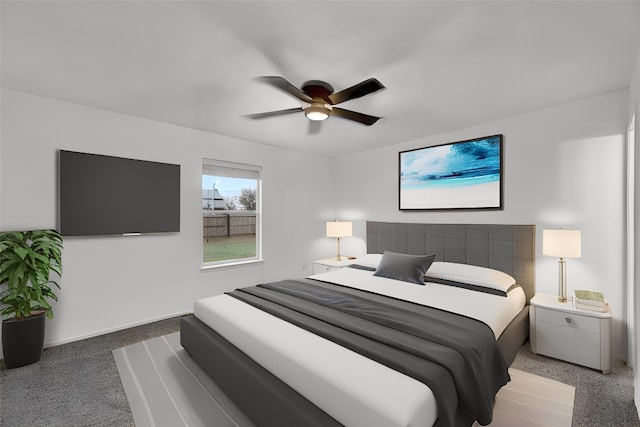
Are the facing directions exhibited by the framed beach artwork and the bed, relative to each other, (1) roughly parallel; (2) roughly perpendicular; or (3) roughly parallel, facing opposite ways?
roughly parallel

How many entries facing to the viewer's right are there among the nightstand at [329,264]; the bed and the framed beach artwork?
0

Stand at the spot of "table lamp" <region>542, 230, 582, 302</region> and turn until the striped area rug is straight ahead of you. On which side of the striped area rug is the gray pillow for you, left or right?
right

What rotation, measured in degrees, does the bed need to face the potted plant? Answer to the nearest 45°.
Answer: approximately 45° to its right

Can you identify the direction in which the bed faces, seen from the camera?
facing the viewer and to the left of the viewer

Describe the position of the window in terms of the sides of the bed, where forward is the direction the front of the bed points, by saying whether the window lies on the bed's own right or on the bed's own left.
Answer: on the bed's own right

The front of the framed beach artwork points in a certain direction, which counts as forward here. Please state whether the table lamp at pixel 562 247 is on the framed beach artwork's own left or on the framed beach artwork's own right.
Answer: on the framed beach artwork's own left

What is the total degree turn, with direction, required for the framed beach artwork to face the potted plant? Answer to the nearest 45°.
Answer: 0° — it already faces it

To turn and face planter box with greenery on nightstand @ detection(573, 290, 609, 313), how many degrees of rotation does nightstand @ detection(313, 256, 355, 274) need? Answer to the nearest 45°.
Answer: approximately 90° to its left

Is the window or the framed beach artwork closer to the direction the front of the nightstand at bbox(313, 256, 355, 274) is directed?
the window

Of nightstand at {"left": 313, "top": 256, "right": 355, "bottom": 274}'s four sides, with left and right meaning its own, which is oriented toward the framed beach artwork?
left

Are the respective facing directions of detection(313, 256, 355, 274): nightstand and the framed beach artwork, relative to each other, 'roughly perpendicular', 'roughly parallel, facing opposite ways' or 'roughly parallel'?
roughly parallel
